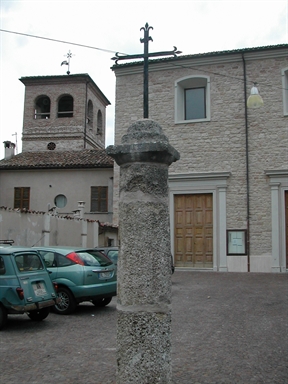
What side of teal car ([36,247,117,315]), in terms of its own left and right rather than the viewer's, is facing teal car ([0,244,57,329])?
left

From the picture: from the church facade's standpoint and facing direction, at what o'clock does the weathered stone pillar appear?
The weathered stone pillar is roughly at 12 o'clock from the church facade.

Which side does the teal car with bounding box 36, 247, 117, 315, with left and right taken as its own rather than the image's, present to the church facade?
right

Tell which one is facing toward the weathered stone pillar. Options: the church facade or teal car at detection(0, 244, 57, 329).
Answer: the church facade

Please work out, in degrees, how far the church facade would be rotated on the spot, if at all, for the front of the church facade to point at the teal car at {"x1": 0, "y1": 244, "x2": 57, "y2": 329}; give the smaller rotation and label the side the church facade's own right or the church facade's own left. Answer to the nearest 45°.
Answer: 0° — it already faces it

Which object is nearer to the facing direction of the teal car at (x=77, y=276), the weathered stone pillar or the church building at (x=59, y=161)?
the church building

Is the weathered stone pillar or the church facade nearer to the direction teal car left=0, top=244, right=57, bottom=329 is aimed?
the church facade

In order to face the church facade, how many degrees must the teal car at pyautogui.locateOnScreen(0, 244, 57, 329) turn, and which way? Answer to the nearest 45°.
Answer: approximately 90° to its right

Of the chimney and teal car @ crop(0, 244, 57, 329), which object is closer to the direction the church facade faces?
the teal car

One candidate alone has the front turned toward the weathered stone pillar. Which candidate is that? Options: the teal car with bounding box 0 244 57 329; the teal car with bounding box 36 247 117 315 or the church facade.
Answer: the church facade

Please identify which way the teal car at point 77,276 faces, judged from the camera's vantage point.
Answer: facing away from the viewer and to the left of the viewer

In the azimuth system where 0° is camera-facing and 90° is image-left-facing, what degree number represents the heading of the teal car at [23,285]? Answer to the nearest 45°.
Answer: approximately 135°
